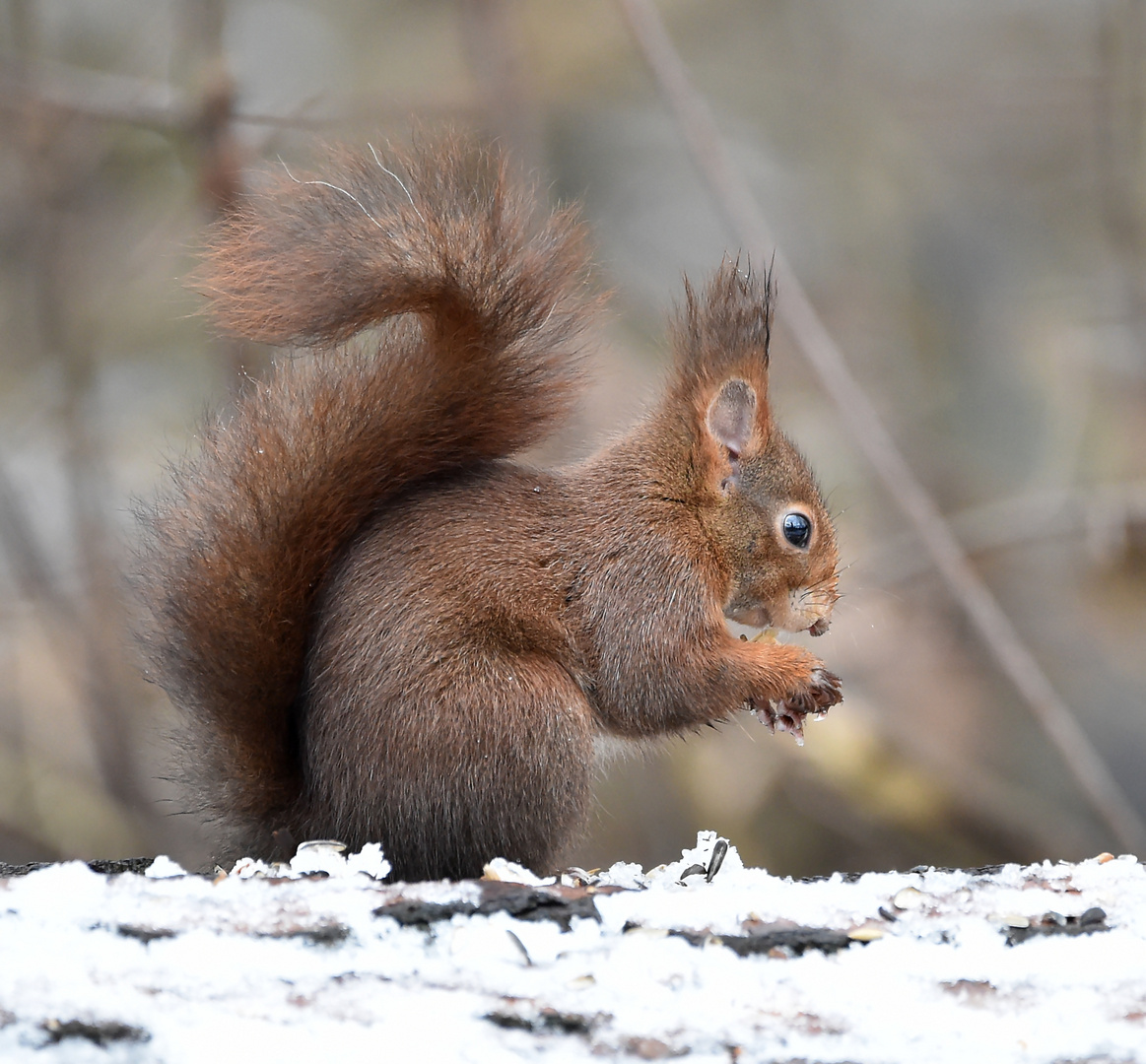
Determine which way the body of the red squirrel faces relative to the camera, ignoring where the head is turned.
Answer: to the viewer's right

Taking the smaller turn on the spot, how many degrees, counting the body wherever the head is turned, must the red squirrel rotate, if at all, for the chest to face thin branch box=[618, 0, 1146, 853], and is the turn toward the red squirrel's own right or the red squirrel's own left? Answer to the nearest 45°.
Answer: approximately 45° to the red squirrel's own left

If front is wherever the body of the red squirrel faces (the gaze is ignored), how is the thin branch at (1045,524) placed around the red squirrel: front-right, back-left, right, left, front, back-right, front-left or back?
front-left
